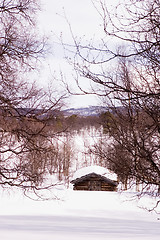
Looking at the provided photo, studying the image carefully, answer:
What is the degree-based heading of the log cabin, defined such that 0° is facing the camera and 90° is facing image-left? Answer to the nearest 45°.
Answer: approximately 0°
